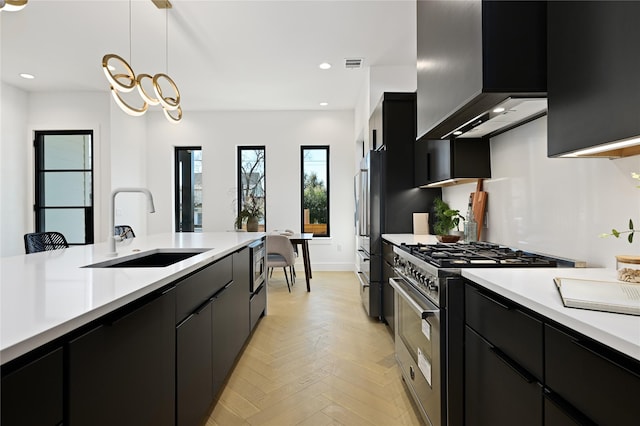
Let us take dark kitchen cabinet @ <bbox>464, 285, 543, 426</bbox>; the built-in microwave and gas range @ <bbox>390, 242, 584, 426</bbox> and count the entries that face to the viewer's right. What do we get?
1

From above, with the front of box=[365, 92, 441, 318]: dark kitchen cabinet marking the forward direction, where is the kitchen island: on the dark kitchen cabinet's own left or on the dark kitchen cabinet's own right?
on the dark kitchen cabinet's own left

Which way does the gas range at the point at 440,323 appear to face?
to the viewer's left

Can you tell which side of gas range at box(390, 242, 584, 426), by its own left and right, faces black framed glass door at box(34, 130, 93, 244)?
front

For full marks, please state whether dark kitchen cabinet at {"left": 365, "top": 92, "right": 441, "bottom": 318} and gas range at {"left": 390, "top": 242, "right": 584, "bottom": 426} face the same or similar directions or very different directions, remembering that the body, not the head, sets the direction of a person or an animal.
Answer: same or similar directions

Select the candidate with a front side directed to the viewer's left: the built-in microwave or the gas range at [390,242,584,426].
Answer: the gas range

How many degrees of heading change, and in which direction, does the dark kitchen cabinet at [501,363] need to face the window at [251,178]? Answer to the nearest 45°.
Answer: approximately 90° to its right

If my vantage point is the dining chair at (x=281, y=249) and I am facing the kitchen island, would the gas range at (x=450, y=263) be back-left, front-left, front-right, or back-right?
front-left

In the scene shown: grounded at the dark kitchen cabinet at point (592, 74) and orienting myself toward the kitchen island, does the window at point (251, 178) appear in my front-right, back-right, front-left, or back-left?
front-right

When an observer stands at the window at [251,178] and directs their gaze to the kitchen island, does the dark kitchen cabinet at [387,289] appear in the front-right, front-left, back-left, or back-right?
front-left

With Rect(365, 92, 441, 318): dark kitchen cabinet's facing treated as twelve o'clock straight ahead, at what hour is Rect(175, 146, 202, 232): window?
The window is roughly at 1 o'clock from the dark kitchen cabinet.

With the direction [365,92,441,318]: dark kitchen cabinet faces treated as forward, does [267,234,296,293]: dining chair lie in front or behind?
in front

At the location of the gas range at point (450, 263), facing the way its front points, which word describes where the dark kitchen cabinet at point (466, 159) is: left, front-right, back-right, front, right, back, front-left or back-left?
right

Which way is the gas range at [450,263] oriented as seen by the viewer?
to the viewer's left

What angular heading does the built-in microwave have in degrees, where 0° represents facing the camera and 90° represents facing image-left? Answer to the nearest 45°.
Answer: approximately 270°

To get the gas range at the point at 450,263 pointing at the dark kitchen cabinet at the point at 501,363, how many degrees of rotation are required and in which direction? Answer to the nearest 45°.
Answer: approximately 135° to its left

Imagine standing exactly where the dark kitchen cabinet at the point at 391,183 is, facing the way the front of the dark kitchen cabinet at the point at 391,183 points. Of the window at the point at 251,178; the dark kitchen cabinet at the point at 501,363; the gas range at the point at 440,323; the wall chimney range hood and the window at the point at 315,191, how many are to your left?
3

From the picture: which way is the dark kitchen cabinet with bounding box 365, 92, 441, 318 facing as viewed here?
to the viewer's left

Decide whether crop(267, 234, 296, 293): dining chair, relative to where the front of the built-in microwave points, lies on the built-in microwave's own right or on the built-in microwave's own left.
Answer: on the built-in microwave's own left

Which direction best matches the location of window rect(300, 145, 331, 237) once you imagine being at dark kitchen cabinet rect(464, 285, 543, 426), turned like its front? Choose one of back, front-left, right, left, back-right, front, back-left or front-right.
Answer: right

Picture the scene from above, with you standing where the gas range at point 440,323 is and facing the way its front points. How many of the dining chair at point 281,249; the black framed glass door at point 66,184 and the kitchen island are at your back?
0

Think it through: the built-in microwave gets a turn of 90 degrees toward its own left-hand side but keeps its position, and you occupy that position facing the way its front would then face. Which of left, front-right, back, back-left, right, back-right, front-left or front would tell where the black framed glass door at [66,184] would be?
front-left
